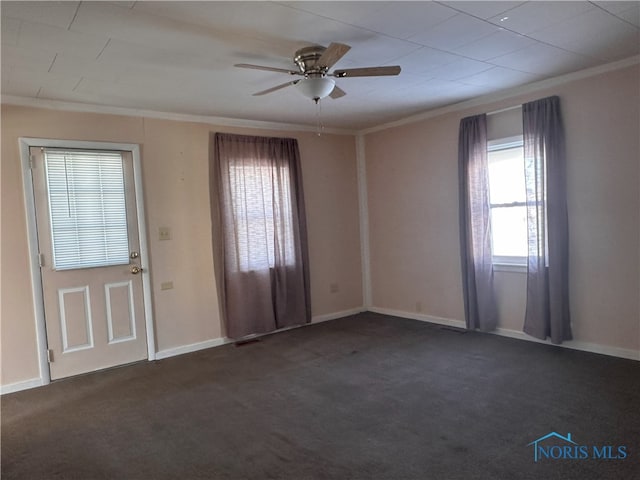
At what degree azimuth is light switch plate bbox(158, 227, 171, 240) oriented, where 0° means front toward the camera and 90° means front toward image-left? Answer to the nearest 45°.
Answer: approximately 0°

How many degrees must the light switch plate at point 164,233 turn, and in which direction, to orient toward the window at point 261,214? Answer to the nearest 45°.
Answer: approximately 90° to its left

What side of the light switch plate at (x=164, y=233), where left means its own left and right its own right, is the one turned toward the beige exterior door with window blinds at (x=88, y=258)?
right

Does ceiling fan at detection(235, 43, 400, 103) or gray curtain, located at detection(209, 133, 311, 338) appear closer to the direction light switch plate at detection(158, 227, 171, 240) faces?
the ceiling fan

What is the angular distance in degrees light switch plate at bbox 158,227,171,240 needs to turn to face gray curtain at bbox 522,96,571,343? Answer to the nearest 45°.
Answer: approximately 45° to its left

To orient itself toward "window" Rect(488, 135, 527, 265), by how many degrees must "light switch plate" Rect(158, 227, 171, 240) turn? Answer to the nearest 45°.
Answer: approximately 90° to its left

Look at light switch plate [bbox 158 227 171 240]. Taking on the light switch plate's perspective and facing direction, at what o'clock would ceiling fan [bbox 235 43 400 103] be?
The ceiling fan is roughly at 11 o'clock from the light switch plate.

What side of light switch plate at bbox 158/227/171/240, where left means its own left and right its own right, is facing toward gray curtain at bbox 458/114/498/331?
left

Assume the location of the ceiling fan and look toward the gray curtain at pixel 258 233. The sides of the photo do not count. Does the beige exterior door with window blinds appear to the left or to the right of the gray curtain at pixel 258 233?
left

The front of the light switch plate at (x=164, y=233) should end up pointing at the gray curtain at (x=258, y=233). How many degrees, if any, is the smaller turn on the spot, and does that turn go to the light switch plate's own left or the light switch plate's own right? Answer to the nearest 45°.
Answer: approximately 90° to the light switch plate's own left
